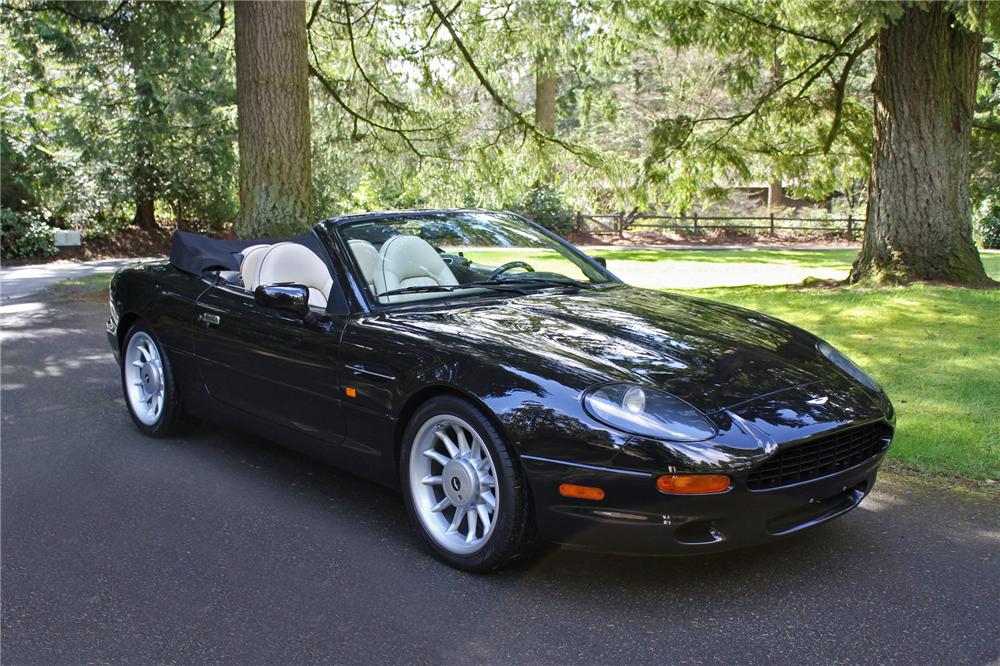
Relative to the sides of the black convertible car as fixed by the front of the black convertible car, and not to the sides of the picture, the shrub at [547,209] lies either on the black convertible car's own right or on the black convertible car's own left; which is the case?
on the black convertible car's own left

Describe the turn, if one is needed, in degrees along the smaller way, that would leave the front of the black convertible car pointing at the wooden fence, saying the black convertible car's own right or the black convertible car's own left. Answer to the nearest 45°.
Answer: approximately 135° to the black convertible car's own left

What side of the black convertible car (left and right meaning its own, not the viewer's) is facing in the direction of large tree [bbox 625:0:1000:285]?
left

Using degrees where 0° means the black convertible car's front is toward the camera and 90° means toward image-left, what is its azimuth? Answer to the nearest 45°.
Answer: approximately 315°

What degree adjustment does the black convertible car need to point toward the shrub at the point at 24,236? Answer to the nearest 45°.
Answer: approximately 180°
